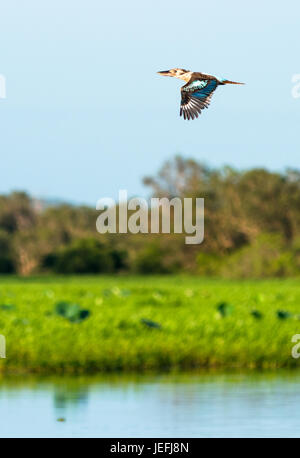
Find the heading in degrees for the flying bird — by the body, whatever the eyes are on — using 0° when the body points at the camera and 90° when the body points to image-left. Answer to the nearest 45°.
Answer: approximately 90°

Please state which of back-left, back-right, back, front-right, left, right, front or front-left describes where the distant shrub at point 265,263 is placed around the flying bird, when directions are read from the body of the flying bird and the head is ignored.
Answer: right
